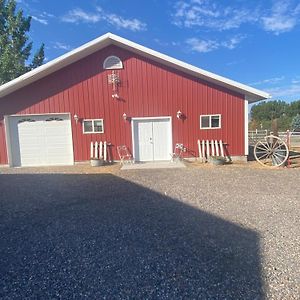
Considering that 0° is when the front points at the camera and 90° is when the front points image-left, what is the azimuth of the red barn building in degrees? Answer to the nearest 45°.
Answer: approximately 0°

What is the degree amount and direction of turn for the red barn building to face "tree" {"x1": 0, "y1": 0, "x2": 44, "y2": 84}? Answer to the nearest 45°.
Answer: approximately 135° to its right

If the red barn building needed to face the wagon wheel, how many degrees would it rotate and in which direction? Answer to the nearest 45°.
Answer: approximately 90° to its left
